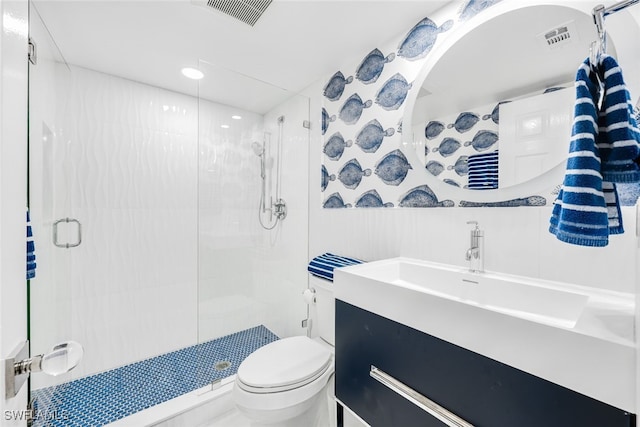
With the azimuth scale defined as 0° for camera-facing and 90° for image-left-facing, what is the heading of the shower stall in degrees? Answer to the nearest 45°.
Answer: approximately 315°

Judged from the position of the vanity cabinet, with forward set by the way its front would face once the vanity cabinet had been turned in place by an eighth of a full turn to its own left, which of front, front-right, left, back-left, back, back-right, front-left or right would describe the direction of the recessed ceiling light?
right

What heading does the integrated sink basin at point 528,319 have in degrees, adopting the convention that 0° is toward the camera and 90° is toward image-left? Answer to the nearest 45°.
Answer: approximately 45°

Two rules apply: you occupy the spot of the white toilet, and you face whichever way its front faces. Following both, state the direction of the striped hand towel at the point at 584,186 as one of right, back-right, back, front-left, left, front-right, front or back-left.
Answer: left

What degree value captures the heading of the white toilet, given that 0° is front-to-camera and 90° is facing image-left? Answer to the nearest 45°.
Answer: approximately 45°

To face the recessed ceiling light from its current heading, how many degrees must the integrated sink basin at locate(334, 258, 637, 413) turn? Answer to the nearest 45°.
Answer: approximately 45° to its right

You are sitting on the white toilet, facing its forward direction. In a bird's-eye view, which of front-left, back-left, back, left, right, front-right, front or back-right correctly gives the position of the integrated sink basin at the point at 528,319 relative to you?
left
